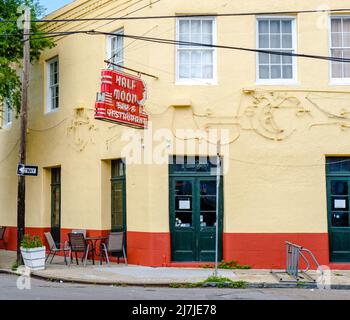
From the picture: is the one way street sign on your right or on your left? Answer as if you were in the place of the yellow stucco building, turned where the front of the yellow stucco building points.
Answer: on your right

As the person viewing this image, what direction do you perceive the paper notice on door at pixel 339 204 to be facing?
facing the viewer

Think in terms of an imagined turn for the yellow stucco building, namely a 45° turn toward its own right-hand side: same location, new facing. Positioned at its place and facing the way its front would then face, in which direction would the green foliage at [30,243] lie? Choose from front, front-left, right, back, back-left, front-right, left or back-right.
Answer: front-right

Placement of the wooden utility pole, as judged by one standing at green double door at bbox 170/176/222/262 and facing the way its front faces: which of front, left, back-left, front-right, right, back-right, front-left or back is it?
right

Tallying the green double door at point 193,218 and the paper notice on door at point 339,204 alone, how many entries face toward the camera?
2

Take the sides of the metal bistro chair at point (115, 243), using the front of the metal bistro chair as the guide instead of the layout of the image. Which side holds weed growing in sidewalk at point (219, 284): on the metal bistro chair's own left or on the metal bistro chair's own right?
on the metal bistro chair's own left

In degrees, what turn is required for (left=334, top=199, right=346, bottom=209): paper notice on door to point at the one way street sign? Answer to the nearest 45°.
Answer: approximately 90° to its right

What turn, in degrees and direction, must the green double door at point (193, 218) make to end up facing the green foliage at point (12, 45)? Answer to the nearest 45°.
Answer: approximately 90° to its right

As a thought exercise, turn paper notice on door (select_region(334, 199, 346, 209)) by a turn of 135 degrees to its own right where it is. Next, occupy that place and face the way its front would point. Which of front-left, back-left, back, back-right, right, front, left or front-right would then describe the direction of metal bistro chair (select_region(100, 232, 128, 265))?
front-left

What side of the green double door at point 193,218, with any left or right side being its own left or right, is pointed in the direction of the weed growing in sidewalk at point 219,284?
front
